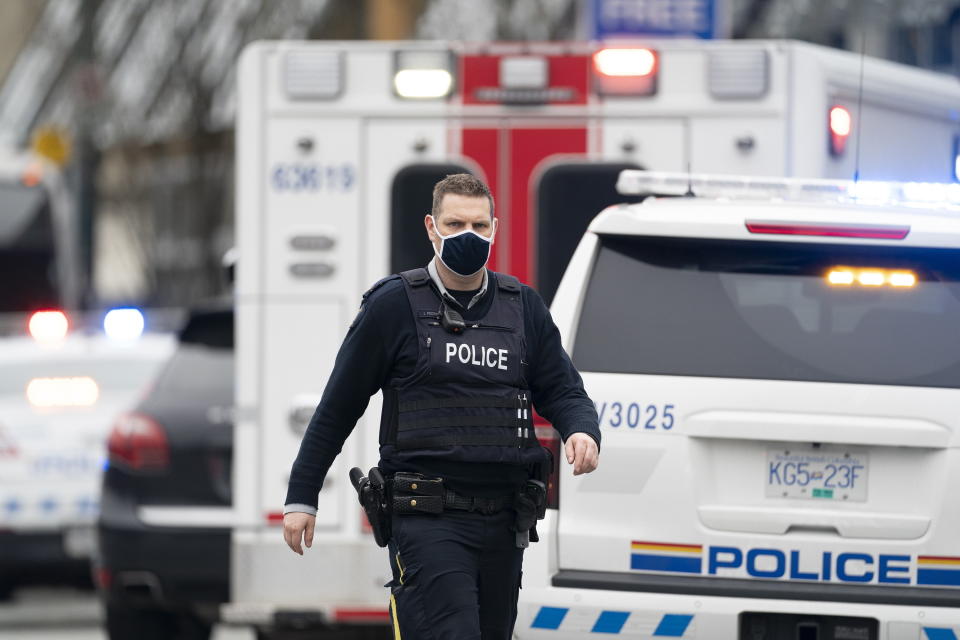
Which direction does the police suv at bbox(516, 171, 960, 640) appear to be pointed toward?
away from the camera

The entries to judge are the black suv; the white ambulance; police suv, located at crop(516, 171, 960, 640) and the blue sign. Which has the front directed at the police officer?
the blue sign

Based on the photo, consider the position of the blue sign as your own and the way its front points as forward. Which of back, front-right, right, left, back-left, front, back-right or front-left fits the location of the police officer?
front

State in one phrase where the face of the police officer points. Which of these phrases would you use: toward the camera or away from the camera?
toward the camera

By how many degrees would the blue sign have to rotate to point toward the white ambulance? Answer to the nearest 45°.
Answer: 0° — it already faces it

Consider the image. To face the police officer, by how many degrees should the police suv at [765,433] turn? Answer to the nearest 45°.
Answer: approximately 135° to its left

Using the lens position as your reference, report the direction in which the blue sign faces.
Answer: facing the viewer

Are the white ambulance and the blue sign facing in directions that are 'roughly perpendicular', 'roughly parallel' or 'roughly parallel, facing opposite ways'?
roughly parallel, facing opposite ways

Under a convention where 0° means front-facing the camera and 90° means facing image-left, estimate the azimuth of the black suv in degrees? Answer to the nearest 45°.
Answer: approximately 180°

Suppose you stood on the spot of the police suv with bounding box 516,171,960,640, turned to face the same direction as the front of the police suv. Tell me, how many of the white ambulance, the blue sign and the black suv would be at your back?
0

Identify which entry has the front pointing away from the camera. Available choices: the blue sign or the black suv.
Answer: the black suv

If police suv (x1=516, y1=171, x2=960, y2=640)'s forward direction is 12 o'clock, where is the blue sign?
The blue sign is roughly at 12 o'clock from the police suv.

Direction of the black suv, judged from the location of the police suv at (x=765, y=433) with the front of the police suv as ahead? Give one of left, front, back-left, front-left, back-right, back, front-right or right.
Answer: front-left

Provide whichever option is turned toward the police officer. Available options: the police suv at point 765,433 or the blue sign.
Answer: the blue sign

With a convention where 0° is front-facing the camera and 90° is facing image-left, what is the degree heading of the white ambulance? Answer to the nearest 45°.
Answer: approximately 180°

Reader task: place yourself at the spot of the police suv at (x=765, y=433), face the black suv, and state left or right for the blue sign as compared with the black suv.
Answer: right

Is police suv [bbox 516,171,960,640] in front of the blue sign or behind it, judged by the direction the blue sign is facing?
in front

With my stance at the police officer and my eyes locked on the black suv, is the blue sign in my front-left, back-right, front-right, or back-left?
front-right
